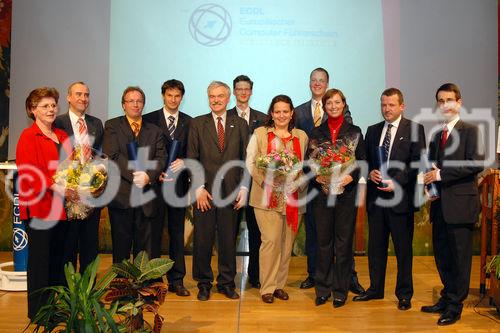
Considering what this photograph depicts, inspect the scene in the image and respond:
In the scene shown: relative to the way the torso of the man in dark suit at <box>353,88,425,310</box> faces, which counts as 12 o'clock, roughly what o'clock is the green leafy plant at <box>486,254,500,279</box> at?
The green leafy plant is roughly at 8 o'clock from the man in dark suit.

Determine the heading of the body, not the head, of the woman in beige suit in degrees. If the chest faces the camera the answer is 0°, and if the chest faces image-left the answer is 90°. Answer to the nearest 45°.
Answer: approximately 0°

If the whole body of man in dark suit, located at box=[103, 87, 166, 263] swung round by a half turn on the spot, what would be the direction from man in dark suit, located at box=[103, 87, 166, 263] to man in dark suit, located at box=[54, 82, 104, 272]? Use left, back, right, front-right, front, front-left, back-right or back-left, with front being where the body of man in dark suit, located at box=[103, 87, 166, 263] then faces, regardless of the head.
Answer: front-left

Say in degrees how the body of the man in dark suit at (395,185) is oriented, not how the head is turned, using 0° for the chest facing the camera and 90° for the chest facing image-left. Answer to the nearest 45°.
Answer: approximately 45°

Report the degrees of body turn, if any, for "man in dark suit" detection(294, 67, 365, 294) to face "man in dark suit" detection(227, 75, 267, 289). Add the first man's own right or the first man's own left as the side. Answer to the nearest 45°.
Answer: approximately 90° to the first man's own right

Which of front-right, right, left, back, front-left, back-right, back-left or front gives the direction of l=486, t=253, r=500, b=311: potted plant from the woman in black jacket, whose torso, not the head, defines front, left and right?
left

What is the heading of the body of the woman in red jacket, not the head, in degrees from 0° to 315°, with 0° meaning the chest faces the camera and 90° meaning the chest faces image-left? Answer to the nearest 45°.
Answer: approximately 315°

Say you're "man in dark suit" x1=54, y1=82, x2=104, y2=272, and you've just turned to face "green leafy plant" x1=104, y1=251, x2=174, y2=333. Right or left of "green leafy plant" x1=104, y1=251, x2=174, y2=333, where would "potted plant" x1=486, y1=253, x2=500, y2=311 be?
left

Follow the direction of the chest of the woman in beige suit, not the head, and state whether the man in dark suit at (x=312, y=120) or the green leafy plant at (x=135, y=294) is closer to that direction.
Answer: the green leafy plant

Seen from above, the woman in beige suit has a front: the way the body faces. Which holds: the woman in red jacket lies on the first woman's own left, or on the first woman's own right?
on the first woman's own right

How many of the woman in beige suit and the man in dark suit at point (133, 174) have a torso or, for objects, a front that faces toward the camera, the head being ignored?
2

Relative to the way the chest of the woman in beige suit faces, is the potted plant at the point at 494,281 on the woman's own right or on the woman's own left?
on the woman's own left
